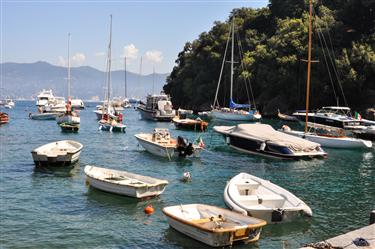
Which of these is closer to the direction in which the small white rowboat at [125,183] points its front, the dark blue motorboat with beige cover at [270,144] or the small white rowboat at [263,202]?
the dark blue motorboat with beige cover

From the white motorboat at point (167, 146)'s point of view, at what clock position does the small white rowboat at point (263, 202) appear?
The small white rowboat is roughly at 7 o'clock from the white motorboat.

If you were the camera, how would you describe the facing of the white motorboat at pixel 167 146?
facing away from the viewer and to the left of the viewer

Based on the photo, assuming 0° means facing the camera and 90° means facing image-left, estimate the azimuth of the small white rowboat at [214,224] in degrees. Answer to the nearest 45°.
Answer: approximately 135°

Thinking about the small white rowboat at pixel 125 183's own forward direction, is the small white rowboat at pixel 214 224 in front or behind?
behind

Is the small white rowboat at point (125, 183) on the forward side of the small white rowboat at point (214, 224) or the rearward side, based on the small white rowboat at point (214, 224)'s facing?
on the forward side

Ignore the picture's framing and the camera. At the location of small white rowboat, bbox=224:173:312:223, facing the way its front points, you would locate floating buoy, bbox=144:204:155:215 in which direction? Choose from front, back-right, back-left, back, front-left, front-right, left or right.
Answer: front-left
